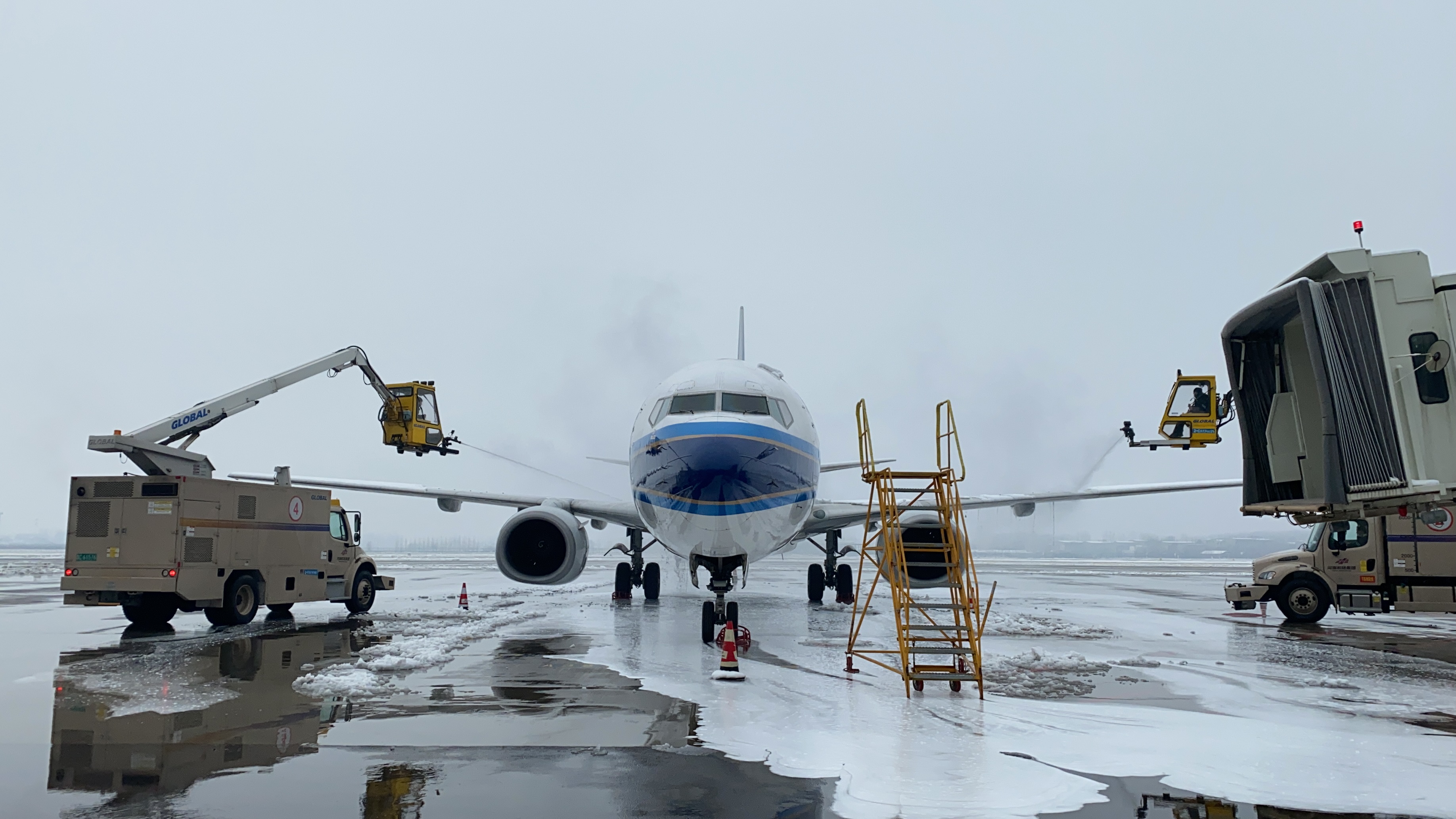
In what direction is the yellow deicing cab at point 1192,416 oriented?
to the viewer's left

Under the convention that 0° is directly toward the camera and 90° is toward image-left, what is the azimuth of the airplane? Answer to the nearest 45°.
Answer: approximately 0°

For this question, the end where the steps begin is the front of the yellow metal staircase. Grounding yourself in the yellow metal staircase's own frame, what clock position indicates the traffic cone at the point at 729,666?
The traffic cone is roughly at 2 o'clock from the yellow metal staircase.

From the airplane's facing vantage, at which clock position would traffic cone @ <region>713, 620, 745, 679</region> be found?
The traffic cone is roughly at 12 o'clock from the airplane.

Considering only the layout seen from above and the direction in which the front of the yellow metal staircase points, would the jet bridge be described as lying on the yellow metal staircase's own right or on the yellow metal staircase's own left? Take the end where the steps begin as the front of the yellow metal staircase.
on the yellow metal staircase's own left

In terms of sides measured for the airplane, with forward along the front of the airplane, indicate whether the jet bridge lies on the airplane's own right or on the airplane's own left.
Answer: on the airplane's own left

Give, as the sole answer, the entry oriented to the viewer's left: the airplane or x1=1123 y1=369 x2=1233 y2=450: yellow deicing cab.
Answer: the yellow deicing cab

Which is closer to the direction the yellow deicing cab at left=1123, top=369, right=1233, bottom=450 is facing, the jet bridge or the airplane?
the airplane

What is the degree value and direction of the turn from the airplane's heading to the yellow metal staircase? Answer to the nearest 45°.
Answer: approximately 45° to its left

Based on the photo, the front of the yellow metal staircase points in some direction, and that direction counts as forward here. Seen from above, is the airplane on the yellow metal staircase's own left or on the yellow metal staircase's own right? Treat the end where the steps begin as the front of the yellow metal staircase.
on the yellow metal staircase's own right
